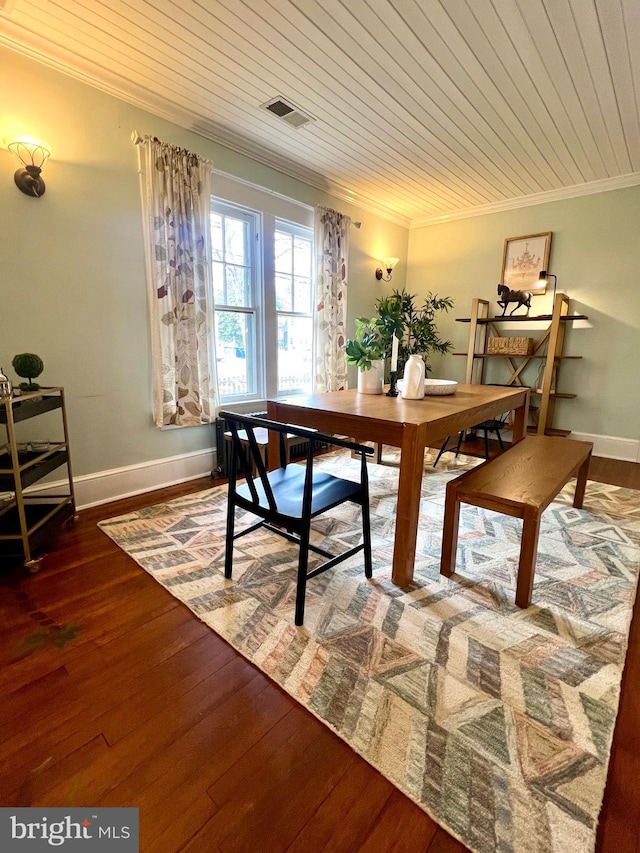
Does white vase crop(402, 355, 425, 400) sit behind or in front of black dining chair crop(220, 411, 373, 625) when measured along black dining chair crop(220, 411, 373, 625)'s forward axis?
in front

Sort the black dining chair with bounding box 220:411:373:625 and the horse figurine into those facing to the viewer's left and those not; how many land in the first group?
1

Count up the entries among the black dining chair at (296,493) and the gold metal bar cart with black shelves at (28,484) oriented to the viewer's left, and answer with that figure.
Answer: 0

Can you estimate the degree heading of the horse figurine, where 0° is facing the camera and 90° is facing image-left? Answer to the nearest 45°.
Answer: approximately 90°

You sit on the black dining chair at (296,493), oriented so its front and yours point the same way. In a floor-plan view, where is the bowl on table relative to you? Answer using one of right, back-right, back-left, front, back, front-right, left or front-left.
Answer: front

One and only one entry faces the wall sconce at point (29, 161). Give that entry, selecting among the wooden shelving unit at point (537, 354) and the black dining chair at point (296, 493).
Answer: the wooden shelving unit

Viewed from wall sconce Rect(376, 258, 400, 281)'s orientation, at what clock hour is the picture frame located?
The picture frame is roughly at 11 o'clock from the wall sconce.

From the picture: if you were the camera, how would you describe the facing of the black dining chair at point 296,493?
facing away from the viewer and to the right of the viewer

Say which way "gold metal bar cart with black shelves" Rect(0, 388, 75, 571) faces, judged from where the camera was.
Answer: facing the viewer and to the right of the viewer

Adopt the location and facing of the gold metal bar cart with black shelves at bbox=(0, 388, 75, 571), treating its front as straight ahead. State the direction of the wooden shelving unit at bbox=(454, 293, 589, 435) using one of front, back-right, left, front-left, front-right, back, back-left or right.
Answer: front-left

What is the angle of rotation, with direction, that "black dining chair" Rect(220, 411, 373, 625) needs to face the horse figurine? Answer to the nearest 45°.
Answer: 0° — it already faces it

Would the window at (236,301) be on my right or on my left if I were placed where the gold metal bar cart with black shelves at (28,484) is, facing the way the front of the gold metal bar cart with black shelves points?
on my left

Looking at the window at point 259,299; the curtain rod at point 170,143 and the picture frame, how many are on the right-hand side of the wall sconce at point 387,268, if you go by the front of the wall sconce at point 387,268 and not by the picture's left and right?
2

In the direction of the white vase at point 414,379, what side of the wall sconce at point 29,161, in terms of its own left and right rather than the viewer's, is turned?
front

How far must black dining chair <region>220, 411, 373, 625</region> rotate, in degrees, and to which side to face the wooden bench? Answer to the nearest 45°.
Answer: approximately 45° to its right
